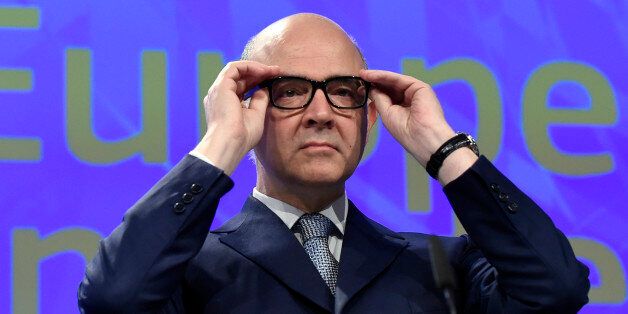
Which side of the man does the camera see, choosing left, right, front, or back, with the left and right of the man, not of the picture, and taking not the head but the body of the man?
front
